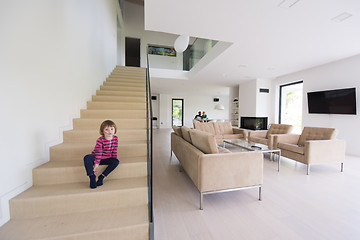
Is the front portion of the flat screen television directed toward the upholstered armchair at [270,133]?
yes

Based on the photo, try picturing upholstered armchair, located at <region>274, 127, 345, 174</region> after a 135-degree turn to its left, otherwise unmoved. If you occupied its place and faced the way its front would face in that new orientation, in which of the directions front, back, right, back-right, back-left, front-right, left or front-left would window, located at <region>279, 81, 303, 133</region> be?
left

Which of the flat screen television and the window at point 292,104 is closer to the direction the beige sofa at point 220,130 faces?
the flat screen television

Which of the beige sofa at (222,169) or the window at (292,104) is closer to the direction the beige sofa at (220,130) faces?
the beige sofa

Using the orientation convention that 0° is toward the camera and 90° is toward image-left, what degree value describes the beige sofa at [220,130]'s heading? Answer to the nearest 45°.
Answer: approximately 315°

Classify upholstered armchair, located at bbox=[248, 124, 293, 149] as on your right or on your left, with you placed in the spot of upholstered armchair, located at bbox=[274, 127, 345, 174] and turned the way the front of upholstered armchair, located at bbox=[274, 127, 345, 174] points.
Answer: on your right

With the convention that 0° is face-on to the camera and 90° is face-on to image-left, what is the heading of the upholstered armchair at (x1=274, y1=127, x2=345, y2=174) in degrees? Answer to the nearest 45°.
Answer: approximately 45°

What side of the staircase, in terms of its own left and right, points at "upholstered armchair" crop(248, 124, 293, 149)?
left

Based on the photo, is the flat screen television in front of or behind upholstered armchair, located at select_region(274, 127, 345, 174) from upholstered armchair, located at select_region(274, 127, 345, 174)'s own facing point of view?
behind

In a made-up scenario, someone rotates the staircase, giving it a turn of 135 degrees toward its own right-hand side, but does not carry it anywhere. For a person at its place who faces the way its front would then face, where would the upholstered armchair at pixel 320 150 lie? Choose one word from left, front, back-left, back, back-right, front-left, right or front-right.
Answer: back-right

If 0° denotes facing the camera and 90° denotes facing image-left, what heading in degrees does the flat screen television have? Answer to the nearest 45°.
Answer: approximately 45°

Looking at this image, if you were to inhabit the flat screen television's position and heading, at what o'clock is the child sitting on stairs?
The child sitting on stairs is roughly at 11 o'clock from the flat screen television.
